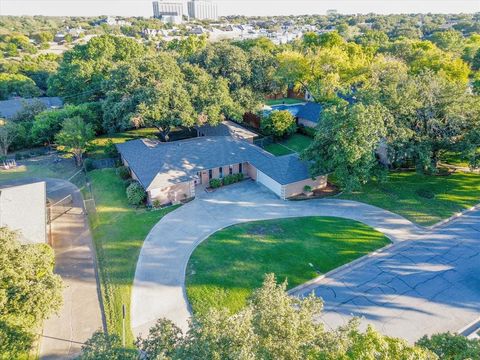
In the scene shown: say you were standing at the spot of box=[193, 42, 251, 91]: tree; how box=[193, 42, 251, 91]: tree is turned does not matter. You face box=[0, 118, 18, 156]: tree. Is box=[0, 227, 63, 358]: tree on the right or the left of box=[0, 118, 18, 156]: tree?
left

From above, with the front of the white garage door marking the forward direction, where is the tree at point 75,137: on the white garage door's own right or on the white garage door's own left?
on the white garage door's own right

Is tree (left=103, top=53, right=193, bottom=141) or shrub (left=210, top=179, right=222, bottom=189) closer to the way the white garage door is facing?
the shrub

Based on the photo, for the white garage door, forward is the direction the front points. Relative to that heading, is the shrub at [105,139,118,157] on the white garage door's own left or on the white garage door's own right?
on the white garage door's own right

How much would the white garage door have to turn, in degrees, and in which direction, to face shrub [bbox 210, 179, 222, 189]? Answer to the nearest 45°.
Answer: approximately 45° to its right

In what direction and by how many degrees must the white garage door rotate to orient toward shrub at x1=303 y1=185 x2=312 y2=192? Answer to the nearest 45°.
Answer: approximately 135° to its left

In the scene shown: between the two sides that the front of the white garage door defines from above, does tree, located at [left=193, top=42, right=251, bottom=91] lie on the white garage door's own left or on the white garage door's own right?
on the white garage door's own right

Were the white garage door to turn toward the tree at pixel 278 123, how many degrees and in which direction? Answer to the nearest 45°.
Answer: approximately 135° to its right

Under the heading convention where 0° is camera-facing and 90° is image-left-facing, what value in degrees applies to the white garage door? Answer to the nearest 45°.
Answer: approximately 45°

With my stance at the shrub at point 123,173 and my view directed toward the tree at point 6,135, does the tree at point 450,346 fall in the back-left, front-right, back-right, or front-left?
back-left

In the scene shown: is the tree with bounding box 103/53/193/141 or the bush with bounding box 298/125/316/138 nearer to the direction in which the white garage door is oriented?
the tree
